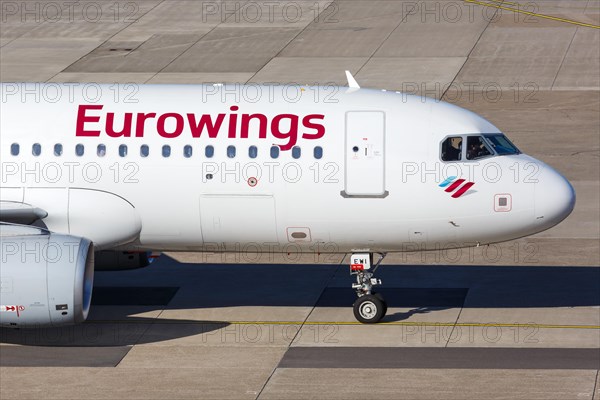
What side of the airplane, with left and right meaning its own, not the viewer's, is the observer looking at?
right
